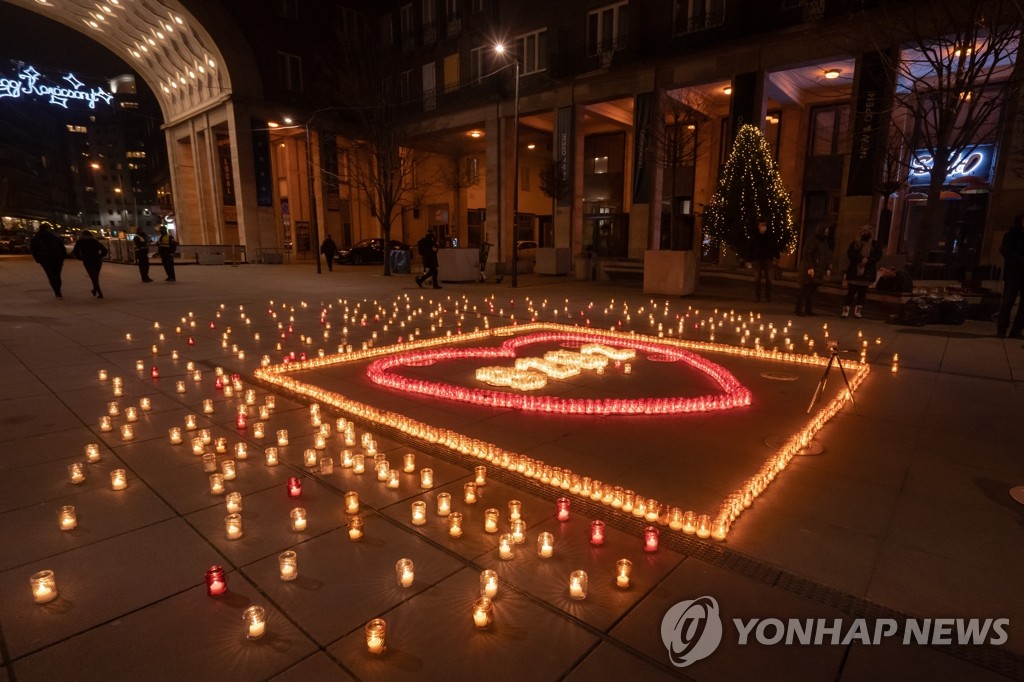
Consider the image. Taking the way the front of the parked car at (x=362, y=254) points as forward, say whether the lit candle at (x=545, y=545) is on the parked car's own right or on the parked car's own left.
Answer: on the parked car's own left

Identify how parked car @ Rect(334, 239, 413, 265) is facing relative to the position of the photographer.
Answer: facing to the left of the viewer

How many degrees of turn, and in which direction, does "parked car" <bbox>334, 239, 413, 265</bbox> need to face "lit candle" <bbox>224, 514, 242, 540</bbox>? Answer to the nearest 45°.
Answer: approximately 90° to its left

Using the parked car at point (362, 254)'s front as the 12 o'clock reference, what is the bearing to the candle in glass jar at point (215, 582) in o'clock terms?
The candle in glass jar is roughly at 9 o'clock from the parked car.

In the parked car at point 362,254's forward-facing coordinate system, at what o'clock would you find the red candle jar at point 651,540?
The red candle jar is roughly at 9 o'clock from the parked car.

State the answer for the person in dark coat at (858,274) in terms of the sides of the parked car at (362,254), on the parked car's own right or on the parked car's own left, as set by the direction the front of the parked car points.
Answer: on the parked car's own left

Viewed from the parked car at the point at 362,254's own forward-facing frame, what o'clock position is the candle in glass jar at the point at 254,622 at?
The candle in glass jar is roughly at 9 o'clock from the parked car.
